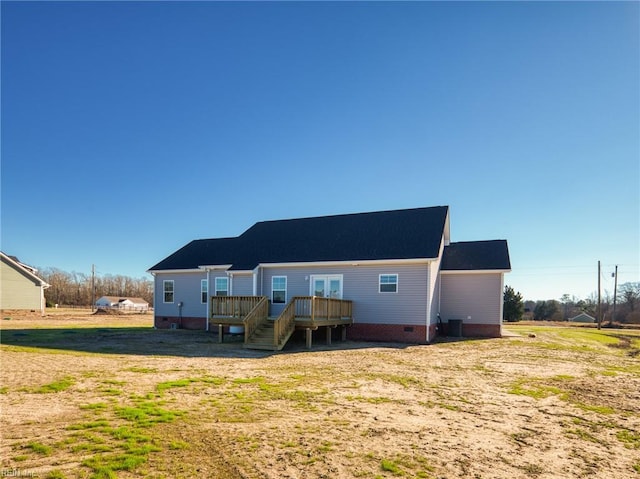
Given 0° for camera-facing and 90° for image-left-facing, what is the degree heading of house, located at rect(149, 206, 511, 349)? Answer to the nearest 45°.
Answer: approximately 225°

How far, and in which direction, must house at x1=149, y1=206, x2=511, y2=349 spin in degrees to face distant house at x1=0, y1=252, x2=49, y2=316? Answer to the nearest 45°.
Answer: approximately 90° to its left
